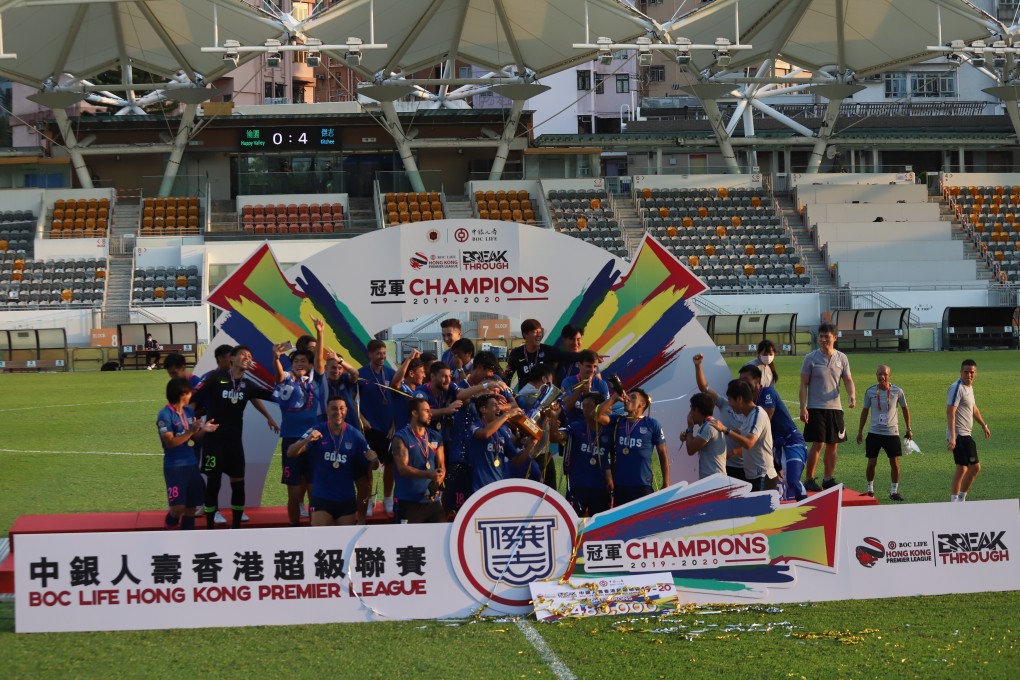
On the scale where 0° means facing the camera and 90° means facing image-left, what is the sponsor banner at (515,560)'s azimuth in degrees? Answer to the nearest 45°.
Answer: approximately 0°

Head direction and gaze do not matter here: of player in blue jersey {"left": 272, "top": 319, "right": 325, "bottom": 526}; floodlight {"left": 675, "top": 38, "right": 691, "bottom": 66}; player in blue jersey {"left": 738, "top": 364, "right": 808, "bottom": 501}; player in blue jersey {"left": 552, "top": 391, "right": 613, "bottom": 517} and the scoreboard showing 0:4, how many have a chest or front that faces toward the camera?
4

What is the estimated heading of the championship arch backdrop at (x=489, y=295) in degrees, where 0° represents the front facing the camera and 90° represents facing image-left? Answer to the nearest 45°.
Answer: approximately 0°

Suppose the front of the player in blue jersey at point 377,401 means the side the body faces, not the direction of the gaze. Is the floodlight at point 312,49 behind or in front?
behind

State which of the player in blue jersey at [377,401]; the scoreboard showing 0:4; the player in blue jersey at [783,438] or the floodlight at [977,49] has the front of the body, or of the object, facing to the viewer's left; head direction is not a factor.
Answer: the player in blue jersey at [783,438]

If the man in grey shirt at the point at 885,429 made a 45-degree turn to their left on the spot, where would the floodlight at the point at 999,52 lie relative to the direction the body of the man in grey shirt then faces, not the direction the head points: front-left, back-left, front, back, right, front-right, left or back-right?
back-left

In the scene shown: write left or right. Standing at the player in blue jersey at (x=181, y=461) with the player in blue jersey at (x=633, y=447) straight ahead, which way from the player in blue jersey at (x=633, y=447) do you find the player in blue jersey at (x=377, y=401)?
left

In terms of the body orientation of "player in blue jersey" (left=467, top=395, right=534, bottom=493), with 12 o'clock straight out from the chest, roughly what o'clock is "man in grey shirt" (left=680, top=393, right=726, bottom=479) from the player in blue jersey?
The man in grey shirt is roughly at 10 o'clock from the player in blue jersey.

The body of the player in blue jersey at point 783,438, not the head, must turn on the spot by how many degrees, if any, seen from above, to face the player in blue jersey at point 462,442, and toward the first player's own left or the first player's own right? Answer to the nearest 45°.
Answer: approximately 45° to the first player's own left

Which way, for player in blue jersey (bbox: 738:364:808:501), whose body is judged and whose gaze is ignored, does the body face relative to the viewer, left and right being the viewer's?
facing to the left of the viewer
